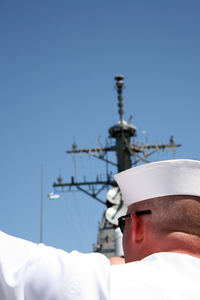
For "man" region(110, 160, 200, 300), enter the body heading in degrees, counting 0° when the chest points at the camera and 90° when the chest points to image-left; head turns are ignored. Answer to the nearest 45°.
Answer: approximately 135°

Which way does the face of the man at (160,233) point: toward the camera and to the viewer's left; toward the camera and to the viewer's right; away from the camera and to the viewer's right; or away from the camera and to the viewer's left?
away from the camera and to the viewer's left
